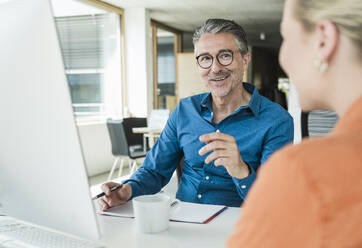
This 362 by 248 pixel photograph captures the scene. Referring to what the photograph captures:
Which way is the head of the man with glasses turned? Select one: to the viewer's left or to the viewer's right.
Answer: to the viewer's right

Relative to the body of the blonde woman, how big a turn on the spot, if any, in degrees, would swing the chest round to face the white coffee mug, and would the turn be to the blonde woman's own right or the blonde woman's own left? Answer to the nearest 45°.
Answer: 0° — they already face it

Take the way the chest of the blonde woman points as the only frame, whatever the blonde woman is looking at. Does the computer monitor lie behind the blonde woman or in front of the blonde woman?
in front

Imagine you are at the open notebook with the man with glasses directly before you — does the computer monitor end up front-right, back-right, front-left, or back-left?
back-left

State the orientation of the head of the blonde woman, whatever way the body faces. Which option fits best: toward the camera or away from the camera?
away from the camera

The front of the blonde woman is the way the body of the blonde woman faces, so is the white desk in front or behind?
in front

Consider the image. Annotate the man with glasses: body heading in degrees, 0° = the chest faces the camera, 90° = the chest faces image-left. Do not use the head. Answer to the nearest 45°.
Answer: approximately 45°

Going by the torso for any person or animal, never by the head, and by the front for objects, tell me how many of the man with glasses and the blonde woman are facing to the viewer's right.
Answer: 0

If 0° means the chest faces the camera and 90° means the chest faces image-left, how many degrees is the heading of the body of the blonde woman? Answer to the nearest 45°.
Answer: approximately 135°
